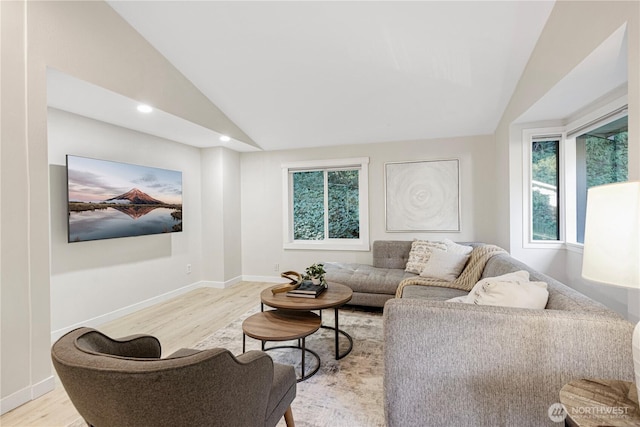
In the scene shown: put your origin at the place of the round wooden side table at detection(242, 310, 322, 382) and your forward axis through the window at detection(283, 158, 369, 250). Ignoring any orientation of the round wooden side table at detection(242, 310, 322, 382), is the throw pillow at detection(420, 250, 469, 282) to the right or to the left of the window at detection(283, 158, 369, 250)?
right

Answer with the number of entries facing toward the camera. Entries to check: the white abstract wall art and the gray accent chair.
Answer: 1

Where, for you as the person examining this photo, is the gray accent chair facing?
facing away from the viewer and to the right of the viewer

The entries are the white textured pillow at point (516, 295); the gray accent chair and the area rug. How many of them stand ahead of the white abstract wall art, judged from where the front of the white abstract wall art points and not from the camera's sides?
3

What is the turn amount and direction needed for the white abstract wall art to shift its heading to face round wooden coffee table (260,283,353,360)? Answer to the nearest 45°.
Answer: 0° — it already faces it

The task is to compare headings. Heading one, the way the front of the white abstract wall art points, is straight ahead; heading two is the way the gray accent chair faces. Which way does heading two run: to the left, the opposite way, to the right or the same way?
the opposite way

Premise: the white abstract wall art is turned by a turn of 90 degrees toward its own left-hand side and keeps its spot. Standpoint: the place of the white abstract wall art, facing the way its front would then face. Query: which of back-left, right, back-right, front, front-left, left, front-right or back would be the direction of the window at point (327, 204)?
back

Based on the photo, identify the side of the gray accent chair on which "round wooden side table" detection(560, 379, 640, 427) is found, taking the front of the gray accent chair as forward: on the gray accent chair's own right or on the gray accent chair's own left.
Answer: on the gray accent chair's own right

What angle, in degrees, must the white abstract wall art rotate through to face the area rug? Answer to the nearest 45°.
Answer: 0° — it already faces it
